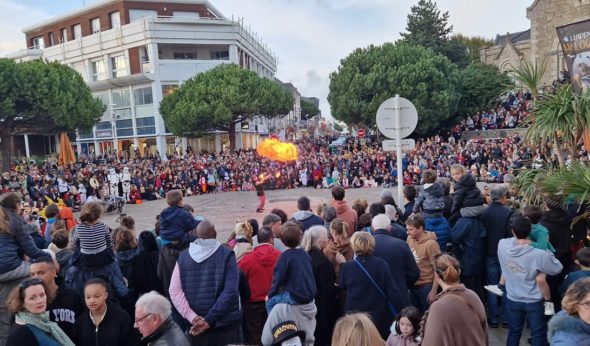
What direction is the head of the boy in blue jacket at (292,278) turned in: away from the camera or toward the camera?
away from the camera

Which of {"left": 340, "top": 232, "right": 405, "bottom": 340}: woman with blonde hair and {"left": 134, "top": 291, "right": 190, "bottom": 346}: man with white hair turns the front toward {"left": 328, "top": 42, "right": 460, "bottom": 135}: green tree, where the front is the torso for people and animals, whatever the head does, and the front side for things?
the woman with blonde hair

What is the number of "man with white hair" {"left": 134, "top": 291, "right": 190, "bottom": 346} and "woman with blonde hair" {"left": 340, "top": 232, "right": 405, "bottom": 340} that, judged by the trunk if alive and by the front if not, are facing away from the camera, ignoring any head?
1

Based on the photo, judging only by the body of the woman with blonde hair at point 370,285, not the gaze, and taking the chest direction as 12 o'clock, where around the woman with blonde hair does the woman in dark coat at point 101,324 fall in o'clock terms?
The woman in dark coat is roughly at 8 o'clock from the woman with blonde hair.

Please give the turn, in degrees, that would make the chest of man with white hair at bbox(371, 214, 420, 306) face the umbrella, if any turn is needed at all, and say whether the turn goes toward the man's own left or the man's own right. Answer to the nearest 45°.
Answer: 0° — they already face it

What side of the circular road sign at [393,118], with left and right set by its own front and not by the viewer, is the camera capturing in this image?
back

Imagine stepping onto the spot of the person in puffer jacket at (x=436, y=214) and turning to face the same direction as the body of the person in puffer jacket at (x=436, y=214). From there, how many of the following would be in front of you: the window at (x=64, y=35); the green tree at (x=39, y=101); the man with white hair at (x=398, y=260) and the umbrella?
3

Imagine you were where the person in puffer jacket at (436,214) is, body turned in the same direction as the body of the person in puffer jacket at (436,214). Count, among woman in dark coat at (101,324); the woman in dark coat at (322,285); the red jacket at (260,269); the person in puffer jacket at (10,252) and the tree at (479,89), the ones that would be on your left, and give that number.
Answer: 4

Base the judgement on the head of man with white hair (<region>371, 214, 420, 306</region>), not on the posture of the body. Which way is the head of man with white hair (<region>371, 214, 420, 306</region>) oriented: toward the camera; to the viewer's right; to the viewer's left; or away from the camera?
away from the camera

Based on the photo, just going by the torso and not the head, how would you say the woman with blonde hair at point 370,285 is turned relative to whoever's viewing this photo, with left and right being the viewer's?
facing away from the viewer

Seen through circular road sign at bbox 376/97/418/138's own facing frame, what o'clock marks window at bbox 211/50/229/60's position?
The window is roughly at 11 o'clock from the circular road sign.

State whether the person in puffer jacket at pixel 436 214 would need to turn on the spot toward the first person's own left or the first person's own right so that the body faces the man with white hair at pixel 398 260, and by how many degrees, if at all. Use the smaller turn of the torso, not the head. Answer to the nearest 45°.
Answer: approximately 135° to the first person's own left
